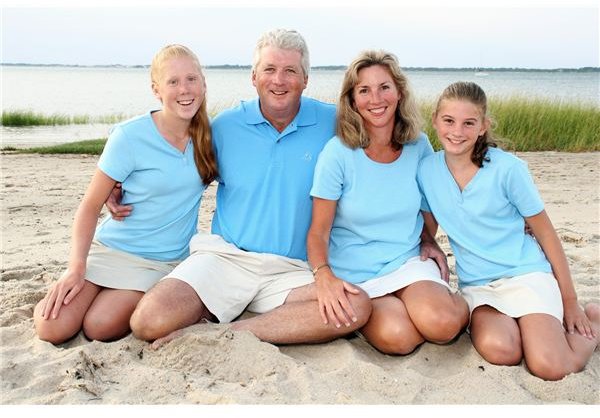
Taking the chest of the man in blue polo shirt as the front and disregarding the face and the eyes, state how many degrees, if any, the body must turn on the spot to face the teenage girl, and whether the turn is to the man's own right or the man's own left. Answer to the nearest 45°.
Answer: approximately 90° to the man's own right

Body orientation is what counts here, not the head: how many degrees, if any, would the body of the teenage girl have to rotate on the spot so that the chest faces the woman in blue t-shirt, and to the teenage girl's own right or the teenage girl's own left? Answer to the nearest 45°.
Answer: approximately 90° to the teenage girl's own left

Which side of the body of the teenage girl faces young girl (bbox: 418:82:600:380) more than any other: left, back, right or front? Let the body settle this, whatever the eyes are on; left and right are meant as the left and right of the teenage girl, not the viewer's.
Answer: left

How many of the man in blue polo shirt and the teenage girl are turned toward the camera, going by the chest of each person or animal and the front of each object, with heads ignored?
2

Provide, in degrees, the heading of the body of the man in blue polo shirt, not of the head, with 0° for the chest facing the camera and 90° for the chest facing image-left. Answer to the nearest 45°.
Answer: approximately 0°

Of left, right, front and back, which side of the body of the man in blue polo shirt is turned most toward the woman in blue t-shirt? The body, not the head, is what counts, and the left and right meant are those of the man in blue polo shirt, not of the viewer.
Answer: left
